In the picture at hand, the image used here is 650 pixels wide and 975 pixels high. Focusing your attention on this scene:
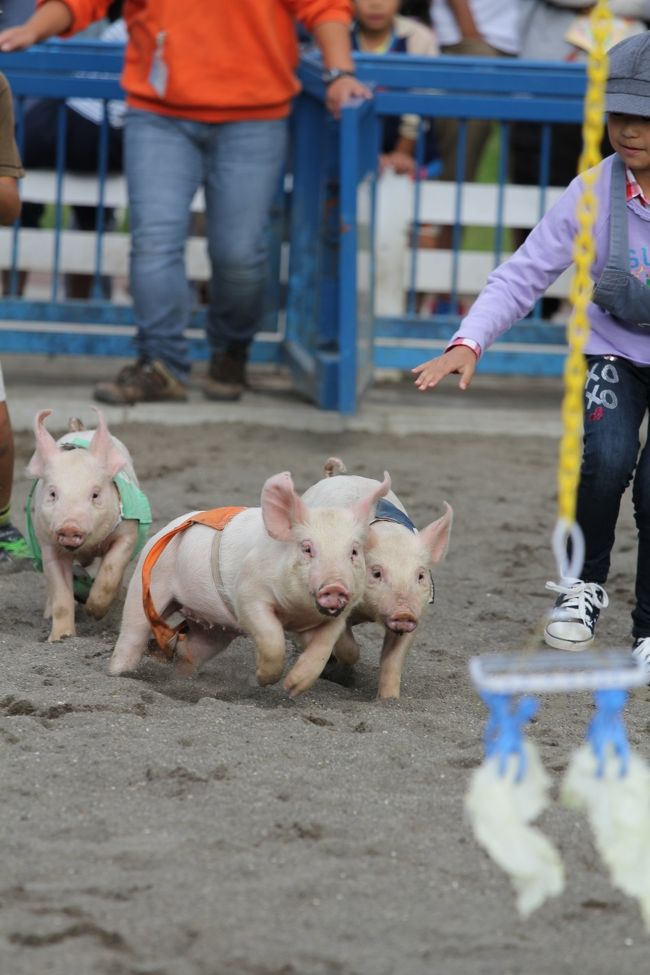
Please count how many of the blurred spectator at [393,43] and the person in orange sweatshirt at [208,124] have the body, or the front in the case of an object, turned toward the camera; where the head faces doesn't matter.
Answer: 2

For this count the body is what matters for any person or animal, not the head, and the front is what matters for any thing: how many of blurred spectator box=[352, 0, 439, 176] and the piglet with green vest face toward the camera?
2

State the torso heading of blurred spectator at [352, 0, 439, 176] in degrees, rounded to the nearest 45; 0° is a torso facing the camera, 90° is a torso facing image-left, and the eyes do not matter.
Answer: approximately 0°

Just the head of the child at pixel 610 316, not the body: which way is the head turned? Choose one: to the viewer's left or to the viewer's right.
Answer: to the viewer's left

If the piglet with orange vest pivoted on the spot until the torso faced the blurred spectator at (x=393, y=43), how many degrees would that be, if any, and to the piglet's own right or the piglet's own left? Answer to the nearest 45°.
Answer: approximately 135° to the piglet's own left

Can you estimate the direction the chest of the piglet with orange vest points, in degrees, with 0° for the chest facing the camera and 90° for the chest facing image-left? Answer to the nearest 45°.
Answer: approximately 315°
